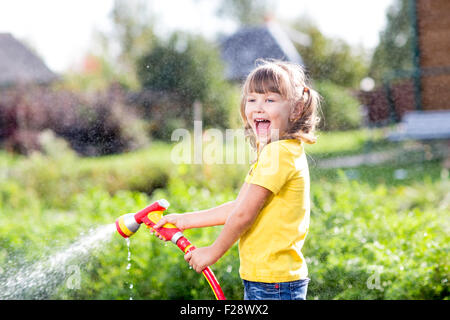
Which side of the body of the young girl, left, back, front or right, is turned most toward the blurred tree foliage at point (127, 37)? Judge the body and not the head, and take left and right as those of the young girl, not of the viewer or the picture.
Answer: right

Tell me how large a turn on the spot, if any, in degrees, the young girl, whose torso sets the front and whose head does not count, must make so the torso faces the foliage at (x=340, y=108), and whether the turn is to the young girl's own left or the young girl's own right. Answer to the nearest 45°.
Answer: approximately 90° to the young girl's own right

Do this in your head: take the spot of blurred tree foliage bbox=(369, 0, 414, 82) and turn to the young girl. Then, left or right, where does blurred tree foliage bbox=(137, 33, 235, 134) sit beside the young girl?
right

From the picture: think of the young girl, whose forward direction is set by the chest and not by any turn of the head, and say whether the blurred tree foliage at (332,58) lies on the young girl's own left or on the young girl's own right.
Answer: on the young girl's own right

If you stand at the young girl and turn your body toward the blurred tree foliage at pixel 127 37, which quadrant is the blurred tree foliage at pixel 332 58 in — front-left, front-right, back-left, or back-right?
front-right

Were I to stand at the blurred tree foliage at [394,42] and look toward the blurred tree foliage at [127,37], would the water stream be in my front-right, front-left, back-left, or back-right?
front-left

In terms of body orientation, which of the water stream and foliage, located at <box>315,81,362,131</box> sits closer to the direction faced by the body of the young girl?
the water stream

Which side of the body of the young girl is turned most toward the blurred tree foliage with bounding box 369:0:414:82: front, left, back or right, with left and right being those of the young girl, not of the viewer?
right

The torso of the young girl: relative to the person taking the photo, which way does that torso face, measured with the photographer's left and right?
facing to the left of the viewer

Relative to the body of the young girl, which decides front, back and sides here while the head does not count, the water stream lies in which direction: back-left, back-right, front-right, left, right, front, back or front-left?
front-right

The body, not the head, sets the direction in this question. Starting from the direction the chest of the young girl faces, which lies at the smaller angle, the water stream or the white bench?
the water stream
